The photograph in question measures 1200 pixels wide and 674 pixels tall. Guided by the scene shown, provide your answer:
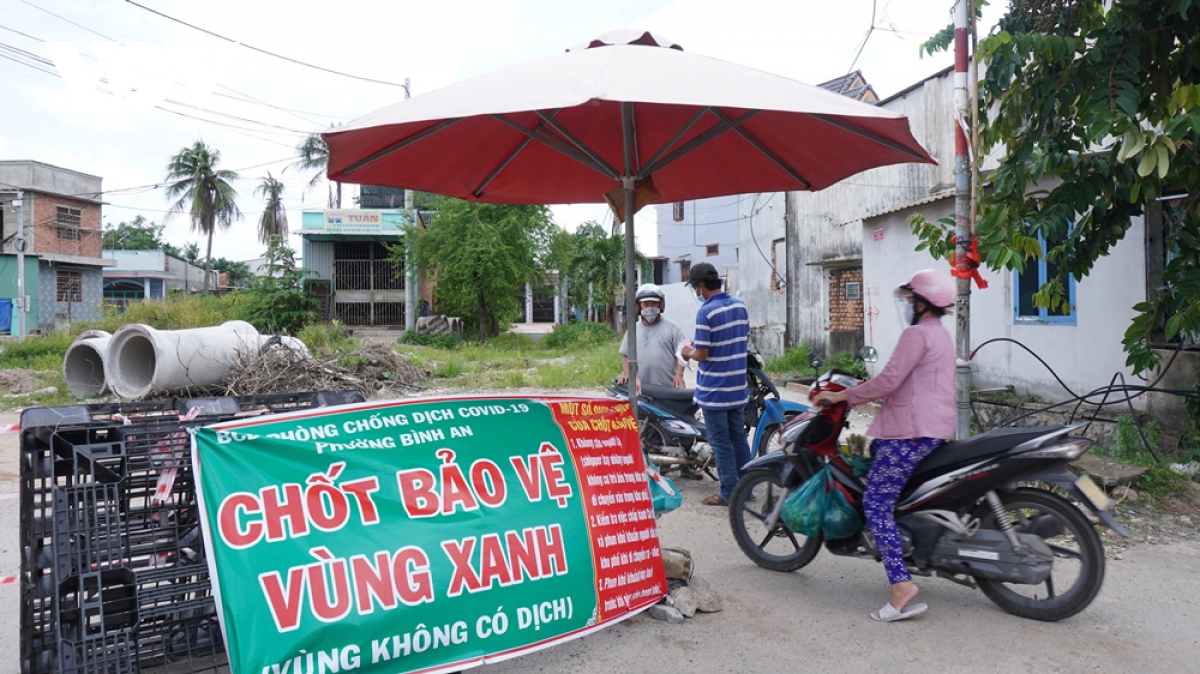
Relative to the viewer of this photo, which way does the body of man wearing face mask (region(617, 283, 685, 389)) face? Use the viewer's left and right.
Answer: facing the viewer

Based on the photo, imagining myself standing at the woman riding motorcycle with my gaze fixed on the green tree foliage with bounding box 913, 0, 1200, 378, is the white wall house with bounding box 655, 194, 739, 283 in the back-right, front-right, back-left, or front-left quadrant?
front-left

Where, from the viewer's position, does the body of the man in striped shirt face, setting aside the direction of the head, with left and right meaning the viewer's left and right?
facing away from the viewer and to the left of the viewer

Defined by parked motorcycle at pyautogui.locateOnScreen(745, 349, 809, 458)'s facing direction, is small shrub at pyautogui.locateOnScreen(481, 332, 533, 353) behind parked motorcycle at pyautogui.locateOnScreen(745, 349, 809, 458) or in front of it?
behind

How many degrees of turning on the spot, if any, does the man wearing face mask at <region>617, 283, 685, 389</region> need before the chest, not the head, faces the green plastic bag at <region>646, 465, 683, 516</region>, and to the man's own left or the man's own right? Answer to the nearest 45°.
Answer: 0° — they already face it

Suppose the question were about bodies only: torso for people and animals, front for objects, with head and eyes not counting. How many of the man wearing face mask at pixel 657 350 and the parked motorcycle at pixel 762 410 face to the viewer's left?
0

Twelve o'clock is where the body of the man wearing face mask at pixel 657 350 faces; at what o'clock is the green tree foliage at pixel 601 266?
The green tree foliage is roughly at 6 o'clock from the man wearing face mask.

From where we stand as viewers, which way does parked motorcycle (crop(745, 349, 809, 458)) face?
facing the viewer and to the right of the viewer

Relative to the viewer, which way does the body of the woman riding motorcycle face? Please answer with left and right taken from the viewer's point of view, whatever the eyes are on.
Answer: facing to the left of the viewer

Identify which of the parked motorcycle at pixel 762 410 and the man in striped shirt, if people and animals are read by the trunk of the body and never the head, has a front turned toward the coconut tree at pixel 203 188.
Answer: the man in striped shirt

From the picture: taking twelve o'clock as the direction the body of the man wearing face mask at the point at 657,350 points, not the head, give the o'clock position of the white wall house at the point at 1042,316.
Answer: The white wall house is roughly at 8 o'clock from the man wearing face mask.

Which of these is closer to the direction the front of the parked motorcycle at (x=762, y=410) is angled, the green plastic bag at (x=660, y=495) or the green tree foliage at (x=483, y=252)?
the green plastic bag

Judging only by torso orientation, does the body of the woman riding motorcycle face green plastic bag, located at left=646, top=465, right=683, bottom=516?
yes

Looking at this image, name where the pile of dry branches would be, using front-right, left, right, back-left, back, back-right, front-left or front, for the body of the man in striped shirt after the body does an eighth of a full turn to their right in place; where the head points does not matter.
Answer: front-left

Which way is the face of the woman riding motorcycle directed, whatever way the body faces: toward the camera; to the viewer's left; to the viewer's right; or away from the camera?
to the viewer's left

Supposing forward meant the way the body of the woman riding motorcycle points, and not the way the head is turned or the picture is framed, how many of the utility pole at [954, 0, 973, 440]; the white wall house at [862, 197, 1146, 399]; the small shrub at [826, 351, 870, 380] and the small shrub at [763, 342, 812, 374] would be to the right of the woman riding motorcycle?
4

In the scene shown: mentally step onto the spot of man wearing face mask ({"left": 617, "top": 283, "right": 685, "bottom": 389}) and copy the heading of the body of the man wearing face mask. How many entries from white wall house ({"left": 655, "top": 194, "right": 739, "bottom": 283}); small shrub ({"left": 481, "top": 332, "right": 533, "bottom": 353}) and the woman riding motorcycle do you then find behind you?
2

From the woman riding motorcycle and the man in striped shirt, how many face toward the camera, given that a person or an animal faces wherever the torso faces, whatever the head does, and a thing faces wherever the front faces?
0

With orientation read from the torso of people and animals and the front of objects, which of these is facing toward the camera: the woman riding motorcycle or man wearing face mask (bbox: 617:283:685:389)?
the man wearing face mask

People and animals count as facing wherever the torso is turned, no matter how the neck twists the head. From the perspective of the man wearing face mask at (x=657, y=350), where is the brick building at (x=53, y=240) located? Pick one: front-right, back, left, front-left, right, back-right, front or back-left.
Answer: back-right
